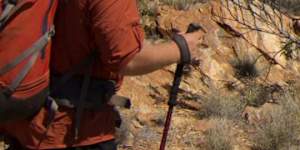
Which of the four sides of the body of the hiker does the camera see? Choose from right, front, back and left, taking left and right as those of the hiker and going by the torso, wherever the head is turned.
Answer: right

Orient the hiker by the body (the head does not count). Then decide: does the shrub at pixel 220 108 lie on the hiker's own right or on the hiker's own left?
on the hiker's own left
